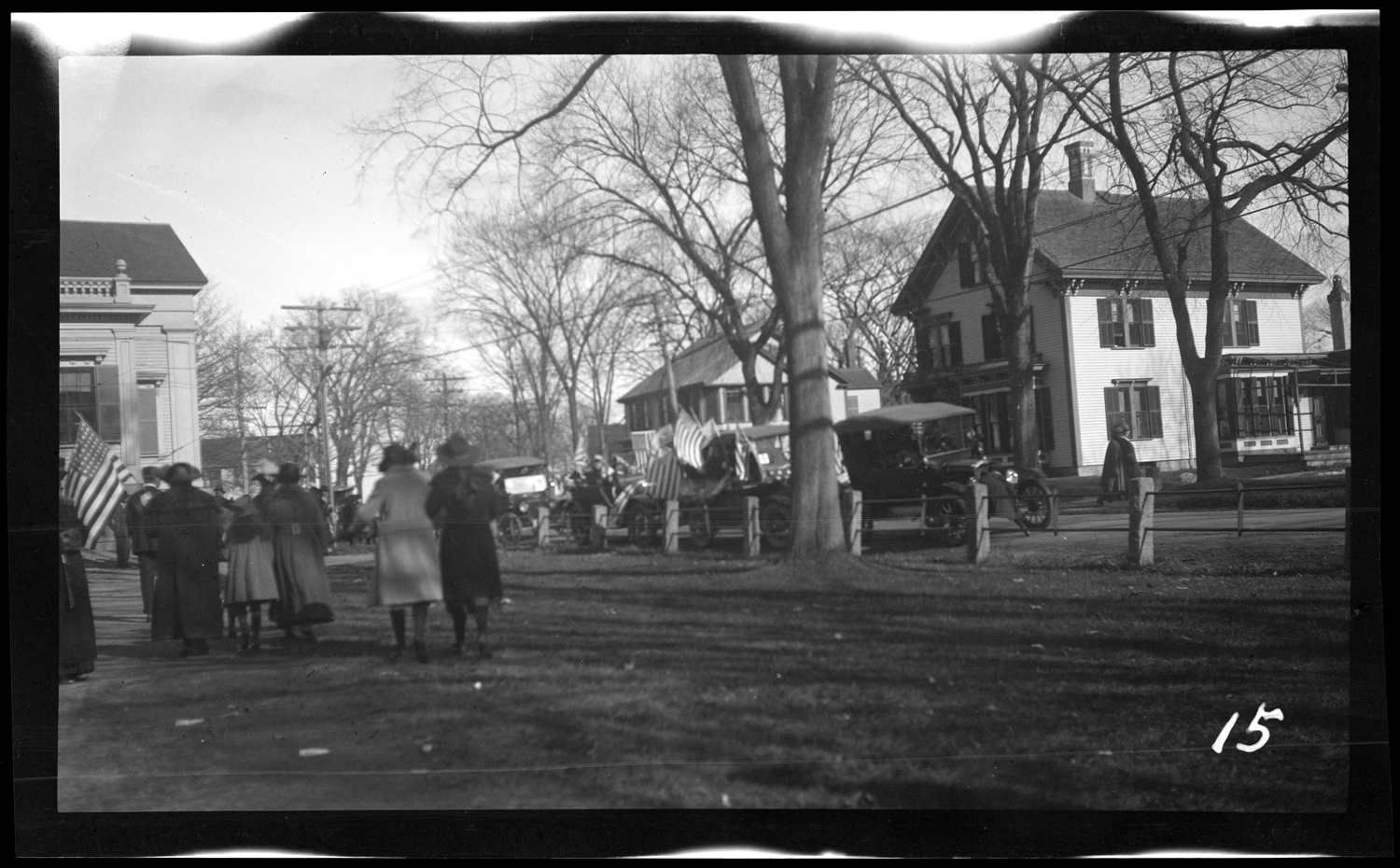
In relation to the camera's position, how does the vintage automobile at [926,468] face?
facing the viewer and to the right of the viewer

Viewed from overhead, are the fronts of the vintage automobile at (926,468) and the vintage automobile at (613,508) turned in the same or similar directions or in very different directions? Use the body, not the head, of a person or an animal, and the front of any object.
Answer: same or similar directions

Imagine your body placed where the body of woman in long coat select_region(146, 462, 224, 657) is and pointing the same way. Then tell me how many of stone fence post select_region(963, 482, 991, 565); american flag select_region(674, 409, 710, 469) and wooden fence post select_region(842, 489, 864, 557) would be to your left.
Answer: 0

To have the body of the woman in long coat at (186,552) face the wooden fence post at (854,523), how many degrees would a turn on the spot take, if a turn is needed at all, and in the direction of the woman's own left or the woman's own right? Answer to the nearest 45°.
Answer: approximately 90° to the woman's own right

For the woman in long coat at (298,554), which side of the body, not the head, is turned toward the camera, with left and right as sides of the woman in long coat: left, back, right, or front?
back

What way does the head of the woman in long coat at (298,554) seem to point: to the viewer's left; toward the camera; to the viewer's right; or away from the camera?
away from the camera

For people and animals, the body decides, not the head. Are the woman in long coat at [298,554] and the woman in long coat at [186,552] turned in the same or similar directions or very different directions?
same or similar directions

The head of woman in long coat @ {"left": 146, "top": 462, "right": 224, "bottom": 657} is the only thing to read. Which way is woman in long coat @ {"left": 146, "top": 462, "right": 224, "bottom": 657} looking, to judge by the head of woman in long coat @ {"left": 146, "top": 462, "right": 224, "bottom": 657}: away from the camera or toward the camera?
away from the camera

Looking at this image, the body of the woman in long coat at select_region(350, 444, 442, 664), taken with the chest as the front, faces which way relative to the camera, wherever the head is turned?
away from the camera

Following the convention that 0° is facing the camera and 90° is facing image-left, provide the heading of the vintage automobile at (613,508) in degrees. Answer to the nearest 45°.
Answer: approximately 315°

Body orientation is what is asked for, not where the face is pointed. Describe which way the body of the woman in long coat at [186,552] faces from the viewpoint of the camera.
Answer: away from the camera
